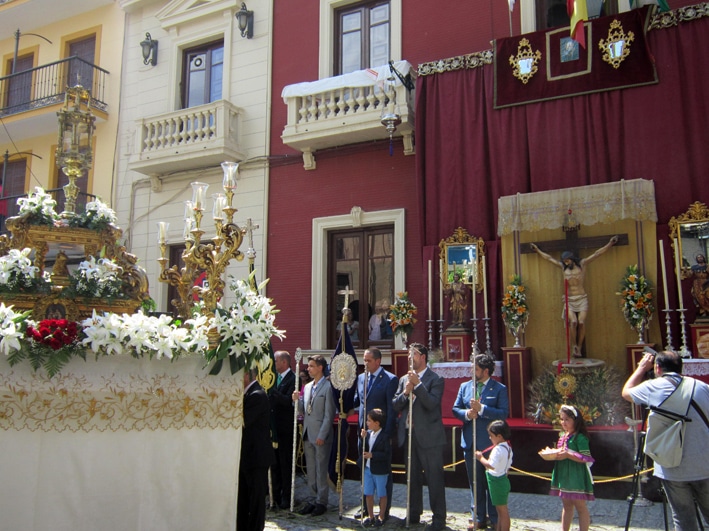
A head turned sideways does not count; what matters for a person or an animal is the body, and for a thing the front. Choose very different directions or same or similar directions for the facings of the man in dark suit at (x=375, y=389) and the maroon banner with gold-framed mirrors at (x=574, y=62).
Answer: same or similar directions

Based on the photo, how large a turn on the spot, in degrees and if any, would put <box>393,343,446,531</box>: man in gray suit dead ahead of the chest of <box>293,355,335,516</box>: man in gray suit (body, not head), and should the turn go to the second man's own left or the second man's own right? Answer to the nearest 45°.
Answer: approximately 90° to the second man's own left

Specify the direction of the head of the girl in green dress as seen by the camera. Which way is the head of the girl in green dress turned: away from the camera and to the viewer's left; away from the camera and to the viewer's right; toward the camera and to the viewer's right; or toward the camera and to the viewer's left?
toward the camera and to the viewer's left

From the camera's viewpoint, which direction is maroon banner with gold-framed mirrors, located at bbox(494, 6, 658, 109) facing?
toward the camera

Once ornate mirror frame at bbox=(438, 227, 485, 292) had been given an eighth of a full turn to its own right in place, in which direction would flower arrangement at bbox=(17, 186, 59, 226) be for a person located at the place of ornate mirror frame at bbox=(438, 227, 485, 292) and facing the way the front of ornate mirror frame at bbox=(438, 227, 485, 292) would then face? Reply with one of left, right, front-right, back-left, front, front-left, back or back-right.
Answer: front

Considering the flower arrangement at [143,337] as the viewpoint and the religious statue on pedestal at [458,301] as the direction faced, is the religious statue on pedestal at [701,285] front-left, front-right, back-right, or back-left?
front-right

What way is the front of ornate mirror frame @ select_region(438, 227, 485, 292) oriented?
toward the camera

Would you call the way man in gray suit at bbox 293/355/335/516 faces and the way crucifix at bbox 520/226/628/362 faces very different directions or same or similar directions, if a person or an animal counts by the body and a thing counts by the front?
same or similar directions

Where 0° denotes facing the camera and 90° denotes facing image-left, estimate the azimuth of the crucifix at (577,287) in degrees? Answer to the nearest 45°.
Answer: approximately 0°

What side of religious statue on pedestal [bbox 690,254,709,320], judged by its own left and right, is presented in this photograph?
front

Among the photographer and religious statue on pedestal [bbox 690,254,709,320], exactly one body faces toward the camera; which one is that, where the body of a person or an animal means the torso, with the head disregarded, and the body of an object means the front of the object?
the religious statue on pedestal

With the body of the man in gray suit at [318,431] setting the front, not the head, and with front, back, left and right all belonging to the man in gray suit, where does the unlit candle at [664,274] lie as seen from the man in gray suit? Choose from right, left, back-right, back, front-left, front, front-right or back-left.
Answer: back-left

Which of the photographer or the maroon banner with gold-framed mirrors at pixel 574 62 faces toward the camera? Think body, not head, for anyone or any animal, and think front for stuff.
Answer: the maroon banner with gold-framed mirrors

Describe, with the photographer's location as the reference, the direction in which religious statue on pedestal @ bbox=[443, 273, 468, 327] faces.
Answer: facing the viewer

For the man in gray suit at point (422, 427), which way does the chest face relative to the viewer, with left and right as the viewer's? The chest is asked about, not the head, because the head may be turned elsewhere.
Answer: facing the viewer and to the left of the viewer
